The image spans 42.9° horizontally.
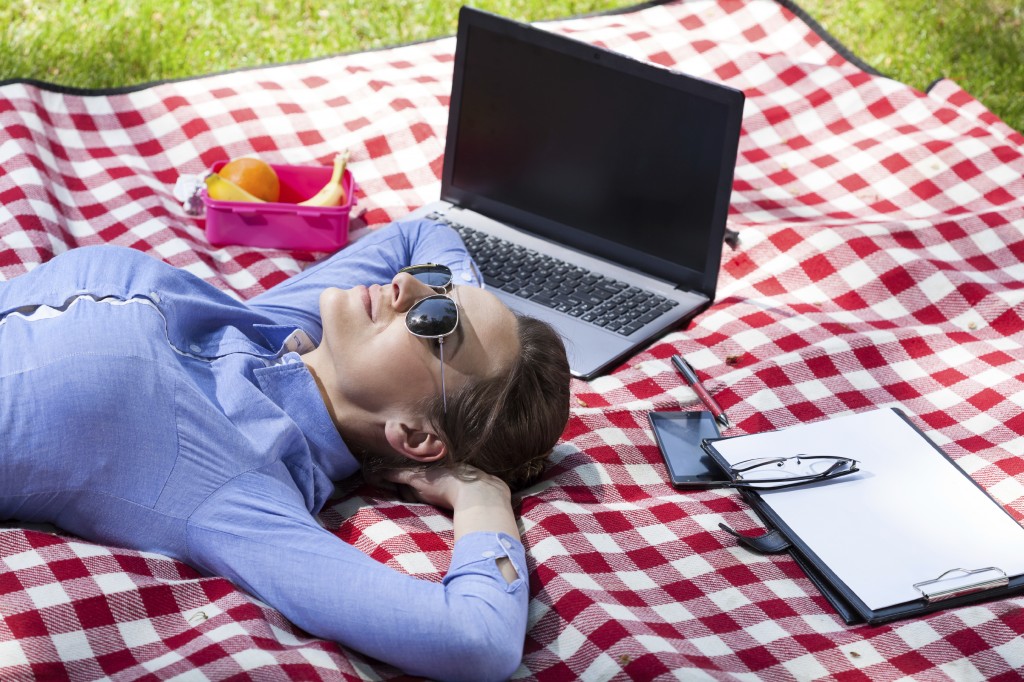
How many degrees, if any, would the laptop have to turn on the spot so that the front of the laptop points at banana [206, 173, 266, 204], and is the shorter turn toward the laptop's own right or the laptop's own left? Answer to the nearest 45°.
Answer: approximately 45° to the laptop's own right

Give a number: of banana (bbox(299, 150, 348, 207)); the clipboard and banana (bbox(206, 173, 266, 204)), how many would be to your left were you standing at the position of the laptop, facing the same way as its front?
1

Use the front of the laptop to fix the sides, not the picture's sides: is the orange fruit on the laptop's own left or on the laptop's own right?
on the laptop's own right

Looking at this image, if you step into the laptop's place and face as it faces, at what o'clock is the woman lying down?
The woman lying down is roughly at 11 o'clock from the laptop.

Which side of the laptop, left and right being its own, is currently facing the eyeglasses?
left

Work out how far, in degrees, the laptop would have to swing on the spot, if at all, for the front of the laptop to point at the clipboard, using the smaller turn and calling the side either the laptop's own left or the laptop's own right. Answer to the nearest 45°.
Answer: approximately 90° to the laptop's own left

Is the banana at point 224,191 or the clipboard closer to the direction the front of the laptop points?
the banana

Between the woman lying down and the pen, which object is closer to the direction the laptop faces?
the woman lying down

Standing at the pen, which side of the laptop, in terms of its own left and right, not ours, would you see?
left

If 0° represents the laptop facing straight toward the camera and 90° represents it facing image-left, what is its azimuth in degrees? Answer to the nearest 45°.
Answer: approximately 45°

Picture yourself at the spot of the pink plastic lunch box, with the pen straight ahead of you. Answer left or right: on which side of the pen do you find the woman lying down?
right
